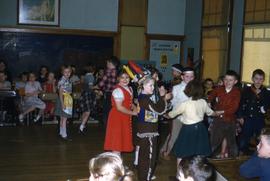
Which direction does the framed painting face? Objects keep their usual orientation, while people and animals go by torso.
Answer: toward the camera

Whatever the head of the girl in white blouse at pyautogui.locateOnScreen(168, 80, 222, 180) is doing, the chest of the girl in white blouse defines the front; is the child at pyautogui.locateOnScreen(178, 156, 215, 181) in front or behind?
behind

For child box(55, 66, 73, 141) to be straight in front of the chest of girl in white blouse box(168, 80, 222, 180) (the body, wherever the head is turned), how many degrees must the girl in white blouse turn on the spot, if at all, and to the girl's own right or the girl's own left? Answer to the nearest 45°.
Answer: approximately 45° to the girl's own left

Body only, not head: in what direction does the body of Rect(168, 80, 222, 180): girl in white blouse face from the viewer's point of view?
away from the camera

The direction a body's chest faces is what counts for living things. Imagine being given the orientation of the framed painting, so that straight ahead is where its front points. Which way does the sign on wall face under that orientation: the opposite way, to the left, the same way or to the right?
the same way

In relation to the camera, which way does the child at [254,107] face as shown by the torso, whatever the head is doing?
toward the camera

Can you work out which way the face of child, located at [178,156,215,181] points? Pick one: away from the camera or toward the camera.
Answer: away from the camera

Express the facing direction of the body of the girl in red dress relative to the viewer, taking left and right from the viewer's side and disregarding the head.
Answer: facing the viewer and to the right of the viewer

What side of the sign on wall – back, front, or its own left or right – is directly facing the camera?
front
